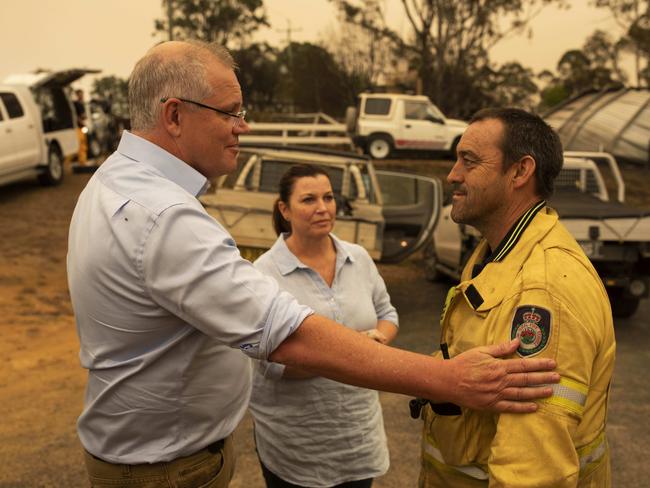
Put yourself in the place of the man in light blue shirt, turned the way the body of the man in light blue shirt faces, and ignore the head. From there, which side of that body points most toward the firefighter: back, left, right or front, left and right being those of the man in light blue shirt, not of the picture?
front

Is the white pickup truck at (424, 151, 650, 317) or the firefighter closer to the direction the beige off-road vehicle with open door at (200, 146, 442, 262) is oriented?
the white pickup truck

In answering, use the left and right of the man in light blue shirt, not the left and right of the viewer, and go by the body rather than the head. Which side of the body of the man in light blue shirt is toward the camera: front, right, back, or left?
right

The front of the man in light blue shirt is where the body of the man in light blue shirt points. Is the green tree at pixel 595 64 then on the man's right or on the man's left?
on the man's left

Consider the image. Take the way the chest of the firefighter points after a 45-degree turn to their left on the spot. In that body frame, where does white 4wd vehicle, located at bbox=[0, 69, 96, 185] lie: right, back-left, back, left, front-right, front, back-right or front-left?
right

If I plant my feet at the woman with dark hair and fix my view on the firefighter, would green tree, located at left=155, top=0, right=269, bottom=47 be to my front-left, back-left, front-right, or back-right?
back-left

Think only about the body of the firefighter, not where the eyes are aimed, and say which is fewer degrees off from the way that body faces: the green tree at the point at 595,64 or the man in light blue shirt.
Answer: the man in light blue shirt

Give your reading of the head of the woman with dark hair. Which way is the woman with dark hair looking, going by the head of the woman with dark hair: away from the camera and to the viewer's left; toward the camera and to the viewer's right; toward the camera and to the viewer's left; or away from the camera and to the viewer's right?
toward the camera and to the viewer's right

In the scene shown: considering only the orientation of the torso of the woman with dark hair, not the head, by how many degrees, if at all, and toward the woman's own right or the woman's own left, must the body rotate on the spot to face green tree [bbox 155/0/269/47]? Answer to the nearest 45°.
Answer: approximately 135° to the woman's own left

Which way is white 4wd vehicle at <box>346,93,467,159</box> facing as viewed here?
to the viewer's right

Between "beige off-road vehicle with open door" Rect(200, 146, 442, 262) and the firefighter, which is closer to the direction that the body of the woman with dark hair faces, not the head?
the firefighter

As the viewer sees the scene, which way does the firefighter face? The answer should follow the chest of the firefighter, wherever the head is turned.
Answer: to the viewer's left

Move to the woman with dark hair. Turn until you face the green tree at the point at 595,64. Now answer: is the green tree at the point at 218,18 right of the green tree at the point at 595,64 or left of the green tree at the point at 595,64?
left
